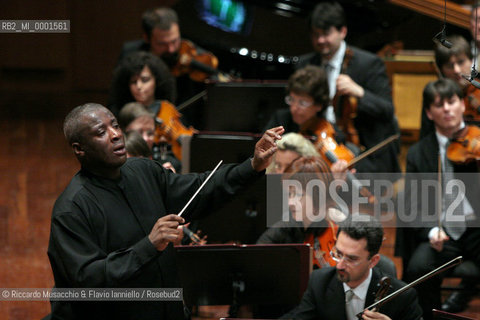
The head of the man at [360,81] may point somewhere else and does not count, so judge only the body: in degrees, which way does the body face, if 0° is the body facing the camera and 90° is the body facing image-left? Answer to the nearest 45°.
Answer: approximately 45°

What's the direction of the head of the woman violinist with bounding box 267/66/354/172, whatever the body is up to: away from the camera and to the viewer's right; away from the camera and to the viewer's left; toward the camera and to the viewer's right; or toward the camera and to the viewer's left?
toward the camera and to the viewer's left

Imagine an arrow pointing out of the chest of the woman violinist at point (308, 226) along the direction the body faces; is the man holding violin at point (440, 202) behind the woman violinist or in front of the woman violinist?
behind

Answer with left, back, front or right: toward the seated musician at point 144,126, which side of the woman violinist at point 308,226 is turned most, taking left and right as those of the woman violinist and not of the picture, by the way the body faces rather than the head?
right

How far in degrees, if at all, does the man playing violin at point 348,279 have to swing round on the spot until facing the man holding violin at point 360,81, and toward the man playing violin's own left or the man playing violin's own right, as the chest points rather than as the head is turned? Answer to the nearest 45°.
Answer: approximately 135° to the man playing violin's own right

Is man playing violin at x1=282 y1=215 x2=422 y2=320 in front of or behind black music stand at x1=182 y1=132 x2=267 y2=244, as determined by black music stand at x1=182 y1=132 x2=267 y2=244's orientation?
behind

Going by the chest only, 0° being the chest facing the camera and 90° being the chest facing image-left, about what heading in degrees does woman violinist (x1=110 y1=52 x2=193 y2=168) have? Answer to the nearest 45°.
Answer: approximately 0°

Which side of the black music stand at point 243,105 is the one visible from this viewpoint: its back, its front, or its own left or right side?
back

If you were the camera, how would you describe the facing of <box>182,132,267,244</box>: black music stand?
facing away from the viewer

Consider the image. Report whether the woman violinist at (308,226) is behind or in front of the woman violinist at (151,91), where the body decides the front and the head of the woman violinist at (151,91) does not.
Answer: in front

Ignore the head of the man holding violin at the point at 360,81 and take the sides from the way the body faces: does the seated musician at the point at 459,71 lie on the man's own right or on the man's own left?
on the man's own left

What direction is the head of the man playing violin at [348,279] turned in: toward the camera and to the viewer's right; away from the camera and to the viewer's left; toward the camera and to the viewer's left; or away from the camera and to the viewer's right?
toward the camera and to the viewer's left

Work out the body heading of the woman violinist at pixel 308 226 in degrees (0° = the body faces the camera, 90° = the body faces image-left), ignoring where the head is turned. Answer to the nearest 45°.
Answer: approximately 45°

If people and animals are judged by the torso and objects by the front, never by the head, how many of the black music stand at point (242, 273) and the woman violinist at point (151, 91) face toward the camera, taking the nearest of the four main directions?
1

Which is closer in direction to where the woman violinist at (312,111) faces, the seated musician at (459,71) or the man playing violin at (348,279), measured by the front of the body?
the man playing violin

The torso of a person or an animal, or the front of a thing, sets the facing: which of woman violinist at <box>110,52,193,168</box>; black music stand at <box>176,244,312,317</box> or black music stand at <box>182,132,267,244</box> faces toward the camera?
the woman violinist

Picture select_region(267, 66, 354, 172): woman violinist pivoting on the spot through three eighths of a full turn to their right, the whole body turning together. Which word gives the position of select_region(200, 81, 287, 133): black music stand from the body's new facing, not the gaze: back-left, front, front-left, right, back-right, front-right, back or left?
front-left
